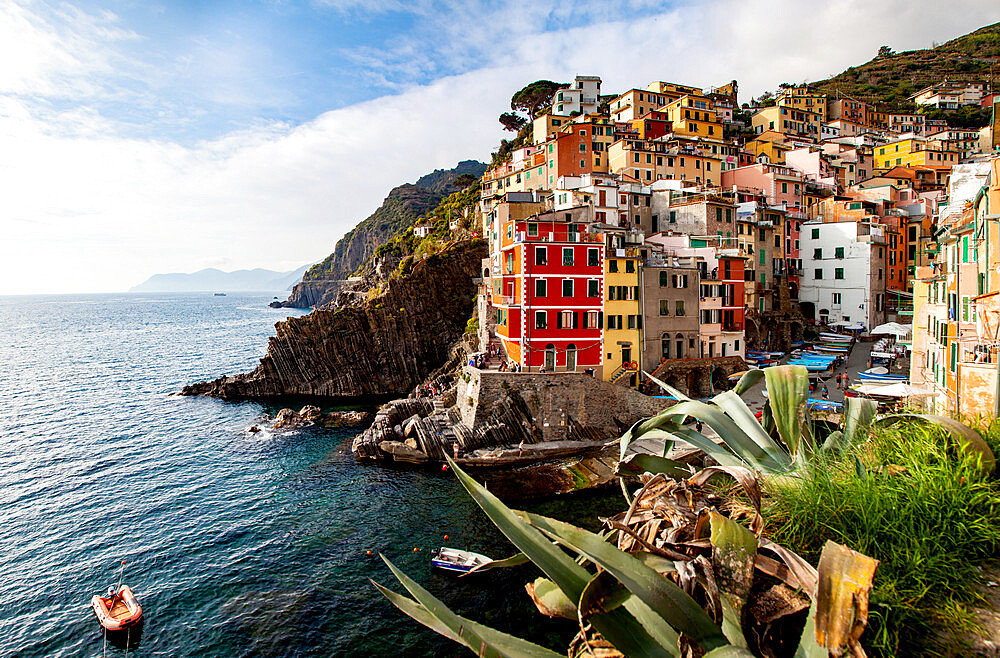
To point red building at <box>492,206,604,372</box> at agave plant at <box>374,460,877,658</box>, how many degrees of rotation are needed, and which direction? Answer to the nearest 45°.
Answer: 0° — it already faces it

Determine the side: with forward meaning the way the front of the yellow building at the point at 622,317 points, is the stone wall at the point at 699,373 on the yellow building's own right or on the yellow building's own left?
on the yellow building's own left

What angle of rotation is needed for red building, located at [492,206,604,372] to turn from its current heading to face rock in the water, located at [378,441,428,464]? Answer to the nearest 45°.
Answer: approximately 90° to its right

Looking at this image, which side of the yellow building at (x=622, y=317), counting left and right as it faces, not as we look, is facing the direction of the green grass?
front

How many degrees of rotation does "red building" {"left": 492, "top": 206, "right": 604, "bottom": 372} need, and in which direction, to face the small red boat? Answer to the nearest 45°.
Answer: approximately 45° to its right

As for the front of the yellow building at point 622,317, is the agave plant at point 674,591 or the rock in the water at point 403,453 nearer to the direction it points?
the agave plant

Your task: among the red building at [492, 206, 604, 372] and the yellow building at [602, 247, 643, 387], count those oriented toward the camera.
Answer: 2

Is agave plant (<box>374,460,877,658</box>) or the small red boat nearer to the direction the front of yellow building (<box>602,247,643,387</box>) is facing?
the agave plant

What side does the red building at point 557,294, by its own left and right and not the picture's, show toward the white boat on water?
front
